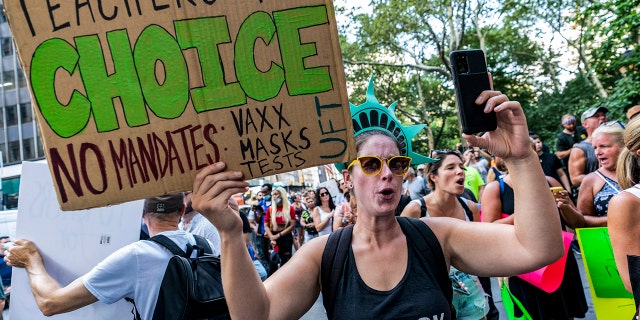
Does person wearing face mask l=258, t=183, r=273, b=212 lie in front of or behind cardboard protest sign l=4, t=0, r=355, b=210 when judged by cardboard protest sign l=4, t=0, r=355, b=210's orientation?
behind

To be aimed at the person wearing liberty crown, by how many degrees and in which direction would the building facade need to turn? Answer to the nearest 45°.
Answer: approximately 45° to its right

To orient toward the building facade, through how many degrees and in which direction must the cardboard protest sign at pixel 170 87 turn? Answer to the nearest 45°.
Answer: approximately 180°

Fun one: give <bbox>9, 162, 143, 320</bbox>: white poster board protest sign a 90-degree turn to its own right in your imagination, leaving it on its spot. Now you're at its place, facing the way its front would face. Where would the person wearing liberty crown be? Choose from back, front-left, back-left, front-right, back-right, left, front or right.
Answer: front-right

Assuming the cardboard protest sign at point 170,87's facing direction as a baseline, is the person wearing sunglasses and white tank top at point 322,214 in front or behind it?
behind

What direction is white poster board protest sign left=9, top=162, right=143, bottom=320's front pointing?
away from the camera

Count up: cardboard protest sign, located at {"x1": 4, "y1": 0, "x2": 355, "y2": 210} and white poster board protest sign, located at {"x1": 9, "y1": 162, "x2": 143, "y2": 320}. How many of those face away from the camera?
1
